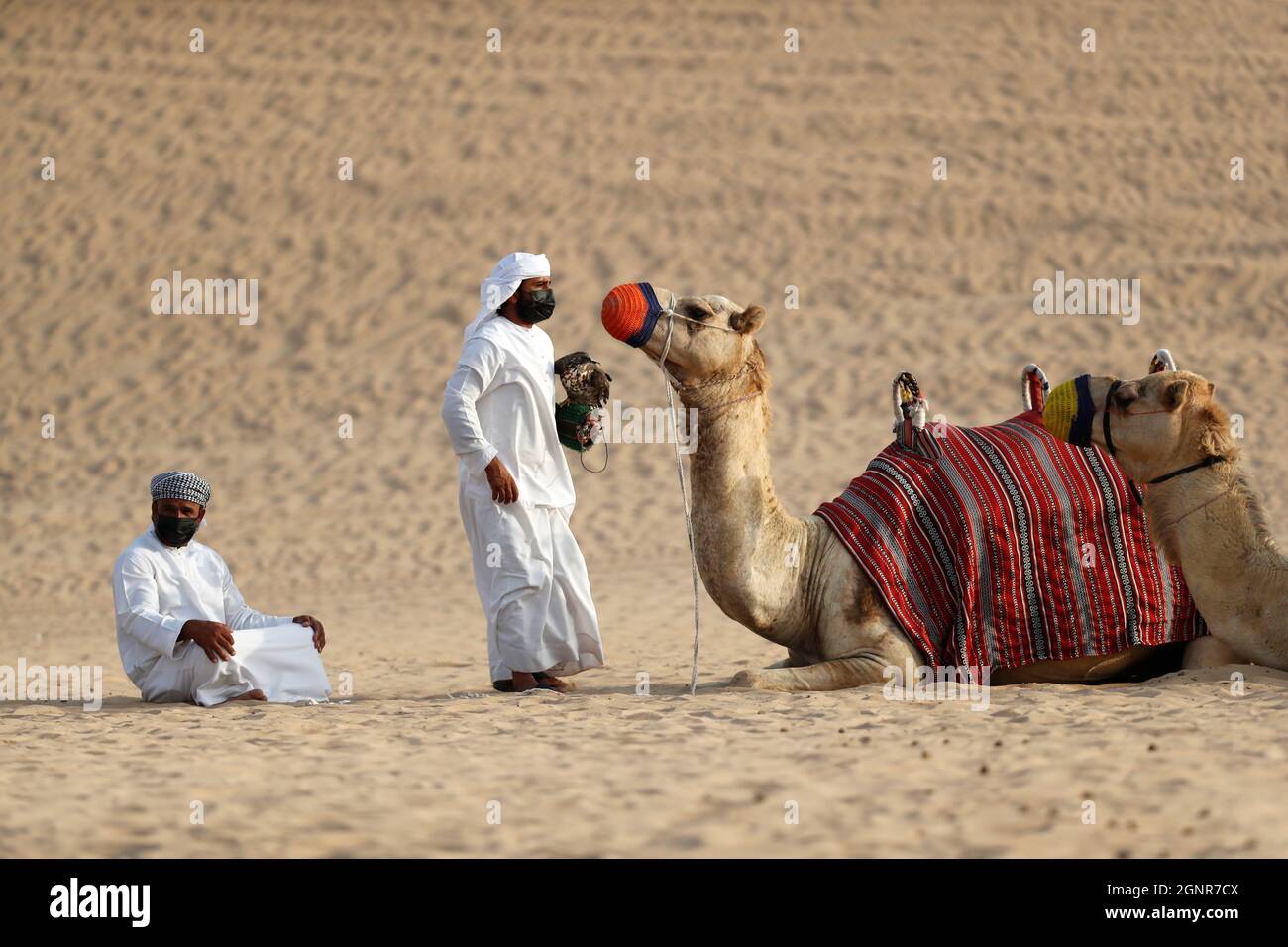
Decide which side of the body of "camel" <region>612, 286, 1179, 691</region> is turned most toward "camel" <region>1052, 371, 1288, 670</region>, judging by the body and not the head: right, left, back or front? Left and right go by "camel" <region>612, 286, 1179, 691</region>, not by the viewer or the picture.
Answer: back

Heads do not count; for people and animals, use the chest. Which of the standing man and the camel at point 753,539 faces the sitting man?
the camel

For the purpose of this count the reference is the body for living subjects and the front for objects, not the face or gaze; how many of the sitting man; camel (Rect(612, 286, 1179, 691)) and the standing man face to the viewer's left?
1

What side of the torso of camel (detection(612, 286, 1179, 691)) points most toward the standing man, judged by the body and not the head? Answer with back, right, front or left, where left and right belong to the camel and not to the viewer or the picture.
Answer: front

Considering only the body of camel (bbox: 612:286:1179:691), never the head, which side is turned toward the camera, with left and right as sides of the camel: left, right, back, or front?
left

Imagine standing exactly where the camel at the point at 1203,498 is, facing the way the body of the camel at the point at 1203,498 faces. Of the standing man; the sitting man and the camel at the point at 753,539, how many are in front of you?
3

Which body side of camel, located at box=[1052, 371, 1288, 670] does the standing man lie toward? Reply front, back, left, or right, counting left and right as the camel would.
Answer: front

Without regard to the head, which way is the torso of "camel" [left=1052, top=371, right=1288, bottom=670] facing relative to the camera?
to the viewer's left

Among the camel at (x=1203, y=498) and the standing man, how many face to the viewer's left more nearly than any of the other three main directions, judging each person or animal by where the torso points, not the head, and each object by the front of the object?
1

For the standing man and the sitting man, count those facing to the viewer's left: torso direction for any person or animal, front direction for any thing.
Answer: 0

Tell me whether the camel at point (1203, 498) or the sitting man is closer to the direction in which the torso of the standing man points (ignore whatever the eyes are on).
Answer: the camel

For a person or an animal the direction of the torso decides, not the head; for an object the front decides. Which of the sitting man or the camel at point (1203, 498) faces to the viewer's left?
the camel

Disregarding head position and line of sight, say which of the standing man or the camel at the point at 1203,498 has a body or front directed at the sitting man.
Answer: the camel

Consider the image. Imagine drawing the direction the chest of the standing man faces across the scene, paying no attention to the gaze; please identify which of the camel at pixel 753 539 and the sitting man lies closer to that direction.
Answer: the camel
